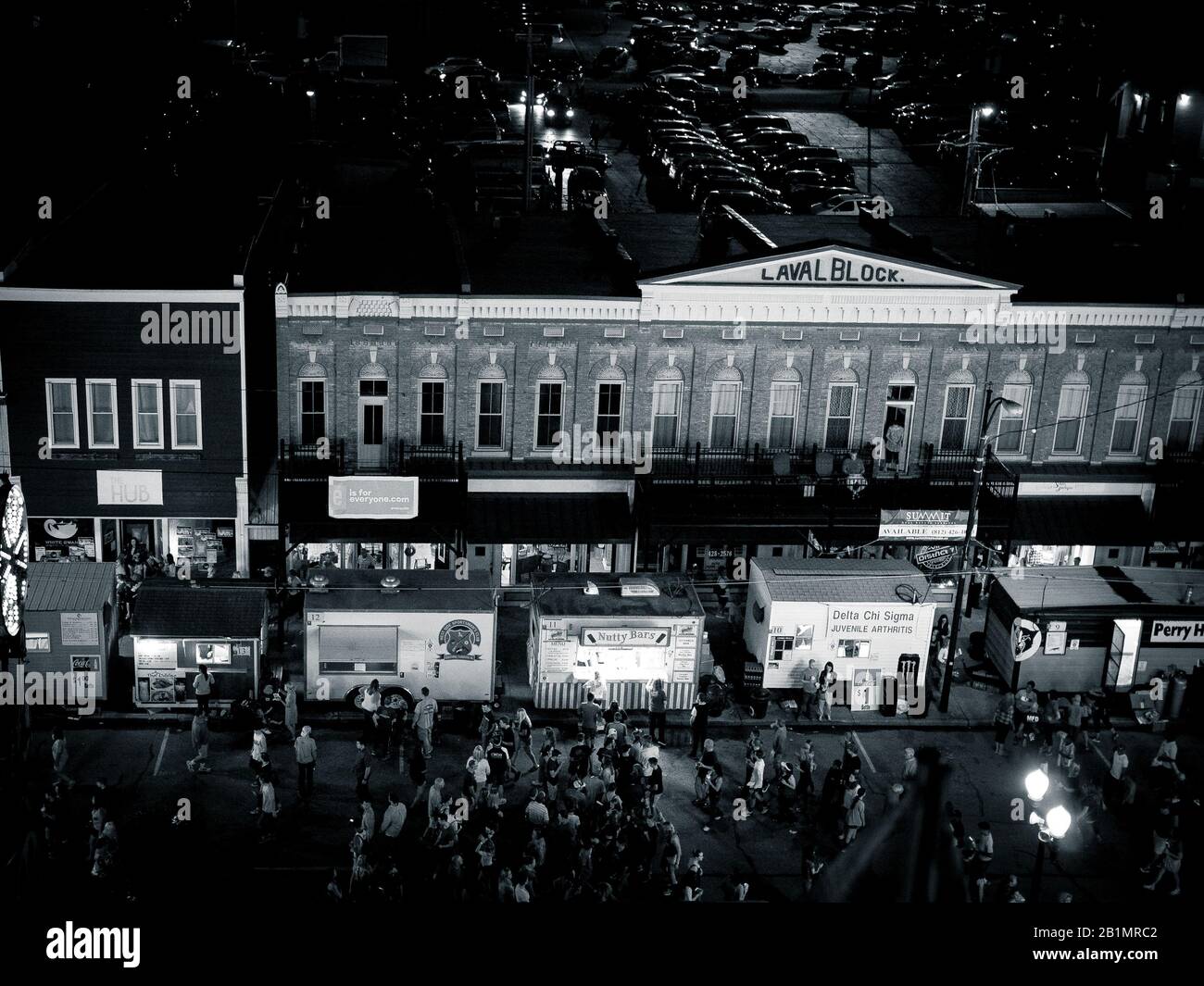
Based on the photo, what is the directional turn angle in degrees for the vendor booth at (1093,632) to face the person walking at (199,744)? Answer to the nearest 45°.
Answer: approximately 45° to its right

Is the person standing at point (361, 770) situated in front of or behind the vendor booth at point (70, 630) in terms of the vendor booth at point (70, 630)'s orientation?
in front

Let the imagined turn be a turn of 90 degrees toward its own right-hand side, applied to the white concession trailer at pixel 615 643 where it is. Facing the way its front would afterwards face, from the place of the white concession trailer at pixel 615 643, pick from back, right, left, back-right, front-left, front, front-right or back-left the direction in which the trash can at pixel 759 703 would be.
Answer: back

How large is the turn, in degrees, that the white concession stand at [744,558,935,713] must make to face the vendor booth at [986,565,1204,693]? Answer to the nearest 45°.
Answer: approximately 90° to its left

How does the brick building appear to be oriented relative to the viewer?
toward the camera

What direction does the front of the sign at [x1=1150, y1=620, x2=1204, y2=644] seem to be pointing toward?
toward the camera

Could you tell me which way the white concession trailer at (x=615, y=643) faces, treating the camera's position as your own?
facing the viewer

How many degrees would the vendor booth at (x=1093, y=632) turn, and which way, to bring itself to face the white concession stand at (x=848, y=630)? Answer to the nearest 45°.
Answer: approximately 45° to its right

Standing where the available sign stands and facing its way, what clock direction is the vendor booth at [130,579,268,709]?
The vendor booth is roughly at 2 o'clock from the available sign.

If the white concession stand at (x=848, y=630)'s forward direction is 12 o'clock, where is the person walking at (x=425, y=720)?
The person walking is roughly at 2 o'clock from the white concession stand.

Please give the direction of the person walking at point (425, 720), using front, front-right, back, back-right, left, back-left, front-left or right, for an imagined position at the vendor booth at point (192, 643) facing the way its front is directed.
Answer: front-left

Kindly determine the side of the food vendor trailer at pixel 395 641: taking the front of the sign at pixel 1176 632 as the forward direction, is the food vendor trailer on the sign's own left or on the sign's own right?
on the sign's own right
